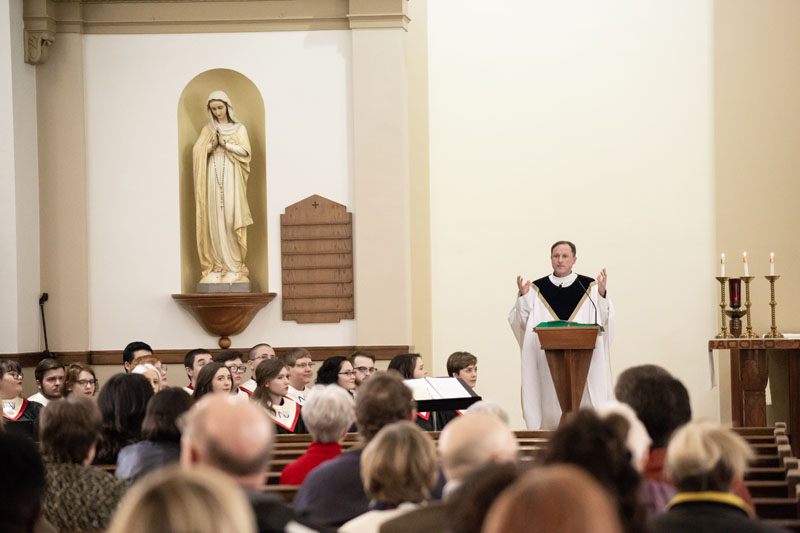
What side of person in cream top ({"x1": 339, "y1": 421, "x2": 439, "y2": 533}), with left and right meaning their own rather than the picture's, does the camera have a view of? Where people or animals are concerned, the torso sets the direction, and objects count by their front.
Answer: back

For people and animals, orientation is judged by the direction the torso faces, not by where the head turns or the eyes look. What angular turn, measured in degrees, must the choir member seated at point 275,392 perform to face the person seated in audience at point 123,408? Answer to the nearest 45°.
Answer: approximately 45° to their right

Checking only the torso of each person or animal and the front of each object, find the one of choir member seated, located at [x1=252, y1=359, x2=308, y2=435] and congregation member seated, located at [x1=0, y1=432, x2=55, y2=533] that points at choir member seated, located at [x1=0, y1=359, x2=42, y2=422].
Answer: congregation member seated, located at [x1=0, y1=432, x2=55, y2=533]

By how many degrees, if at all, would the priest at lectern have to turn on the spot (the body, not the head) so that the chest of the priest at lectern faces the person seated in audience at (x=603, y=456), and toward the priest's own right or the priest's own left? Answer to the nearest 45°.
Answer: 0° — they already face them

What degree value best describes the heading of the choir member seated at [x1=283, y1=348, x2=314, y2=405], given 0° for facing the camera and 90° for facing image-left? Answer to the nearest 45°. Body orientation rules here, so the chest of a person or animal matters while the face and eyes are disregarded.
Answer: approximately 315°

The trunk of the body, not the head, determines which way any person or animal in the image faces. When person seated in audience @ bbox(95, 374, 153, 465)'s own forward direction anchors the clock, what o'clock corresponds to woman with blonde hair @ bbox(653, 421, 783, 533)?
The woman with blonde hair is roughly at 5 o'clock from the person seated in audience.

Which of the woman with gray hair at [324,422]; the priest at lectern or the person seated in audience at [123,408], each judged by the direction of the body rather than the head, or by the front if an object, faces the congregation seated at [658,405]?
the priest at lectern

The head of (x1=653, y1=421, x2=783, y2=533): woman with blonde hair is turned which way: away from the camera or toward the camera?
away from the camera

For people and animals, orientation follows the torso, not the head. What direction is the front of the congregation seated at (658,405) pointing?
away from the camera

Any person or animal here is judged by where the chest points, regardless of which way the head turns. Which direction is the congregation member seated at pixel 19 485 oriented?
away from the camera

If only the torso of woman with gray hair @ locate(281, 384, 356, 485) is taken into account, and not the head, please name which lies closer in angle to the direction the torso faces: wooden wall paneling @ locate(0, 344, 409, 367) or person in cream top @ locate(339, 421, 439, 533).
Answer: the wooden wall paneling

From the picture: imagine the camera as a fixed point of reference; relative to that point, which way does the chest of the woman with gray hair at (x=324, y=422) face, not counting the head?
away from the camera

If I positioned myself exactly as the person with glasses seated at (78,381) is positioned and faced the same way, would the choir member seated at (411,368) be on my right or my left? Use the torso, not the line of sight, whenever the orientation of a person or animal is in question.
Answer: on my left
